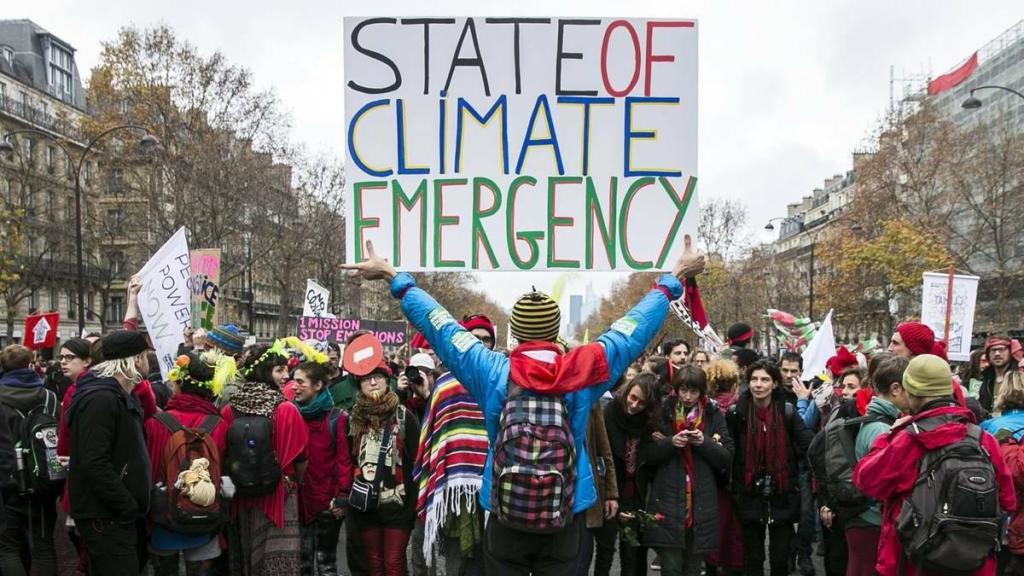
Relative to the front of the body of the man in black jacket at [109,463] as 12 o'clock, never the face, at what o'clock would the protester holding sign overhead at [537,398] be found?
The protester holding sign overhead is roughly at 2 o'clock from the man in black jacket.

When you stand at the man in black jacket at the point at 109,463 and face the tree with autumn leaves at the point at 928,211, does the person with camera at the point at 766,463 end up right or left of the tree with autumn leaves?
right

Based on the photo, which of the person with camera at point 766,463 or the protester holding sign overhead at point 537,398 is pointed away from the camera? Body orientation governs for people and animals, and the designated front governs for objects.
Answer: the protester holding sign overhead

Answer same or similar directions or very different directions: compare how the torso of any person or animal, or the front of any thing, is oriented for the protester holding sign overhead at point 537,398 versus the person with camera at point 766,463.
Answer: very different directions

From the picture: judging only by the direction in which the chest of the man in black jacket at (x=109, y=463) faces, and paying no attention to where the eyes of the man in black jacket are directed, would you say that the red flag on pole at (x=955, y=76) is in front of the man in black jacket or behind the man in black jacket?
in front

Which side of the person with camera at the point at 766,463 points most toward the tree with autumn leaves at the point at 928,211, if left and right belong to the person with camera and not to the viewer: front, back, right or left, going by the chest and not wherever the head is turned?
back

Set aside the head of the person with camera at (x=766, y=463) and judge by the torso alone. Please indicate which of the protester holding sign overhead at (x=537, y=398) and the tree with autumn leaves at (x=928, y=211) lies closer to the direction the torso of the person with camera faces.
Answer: the protester holding sign overhead

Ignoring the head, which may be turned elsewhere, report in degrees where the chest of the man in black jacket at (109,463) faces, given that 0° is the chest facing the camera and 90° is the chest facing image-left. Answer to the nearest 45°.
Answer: approximately 270°

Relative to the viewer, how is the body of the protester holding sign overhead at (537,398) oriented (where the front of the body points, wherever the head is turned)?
away from the camera

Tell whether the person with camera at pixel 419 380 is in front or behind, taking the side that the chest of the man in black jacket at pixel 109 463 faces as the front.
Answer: in front

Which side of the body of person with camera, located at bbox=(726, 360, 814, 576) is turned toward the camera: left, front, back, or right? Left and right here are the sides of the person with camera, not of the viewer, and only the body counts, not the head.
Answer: front
